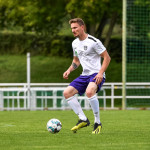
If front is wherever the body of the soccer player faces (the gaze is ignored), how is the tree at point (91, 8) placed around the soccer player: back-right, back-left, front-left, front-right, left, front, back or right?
back-right

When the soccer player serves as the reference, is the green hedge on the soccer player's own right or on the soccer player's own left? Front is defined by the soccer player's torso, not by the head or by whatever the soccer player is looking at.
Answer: on the soccer player's own right

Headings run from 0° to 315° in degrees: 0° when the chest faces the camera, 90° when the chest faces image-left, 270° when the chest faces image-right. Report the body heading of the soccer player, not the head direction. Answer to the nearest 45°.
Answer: approximately 45°
